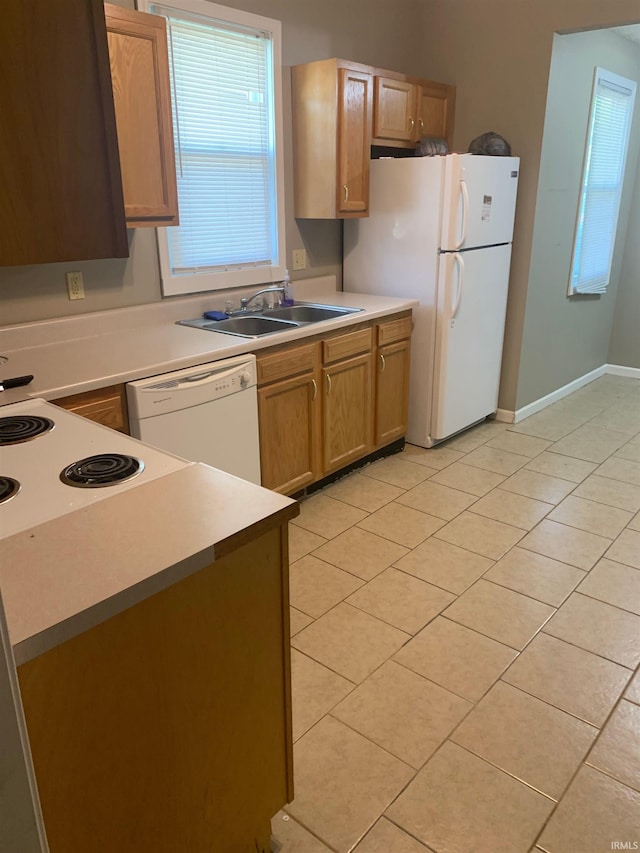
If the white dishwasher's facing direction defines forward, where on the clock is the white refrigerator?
The white refrigerator is roughly at 9 o'clock from the white dishwasher.

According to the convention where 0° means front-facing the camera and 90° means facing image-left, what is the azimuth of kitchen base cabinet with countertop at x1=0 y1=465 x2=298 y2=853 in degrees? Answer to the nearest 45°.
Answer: approximately 225°

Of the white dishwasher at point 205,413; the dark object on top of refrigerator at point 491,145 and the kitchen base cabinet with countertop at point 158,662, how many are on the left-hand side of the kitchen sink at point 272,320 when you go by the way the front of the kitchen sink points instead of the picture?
1

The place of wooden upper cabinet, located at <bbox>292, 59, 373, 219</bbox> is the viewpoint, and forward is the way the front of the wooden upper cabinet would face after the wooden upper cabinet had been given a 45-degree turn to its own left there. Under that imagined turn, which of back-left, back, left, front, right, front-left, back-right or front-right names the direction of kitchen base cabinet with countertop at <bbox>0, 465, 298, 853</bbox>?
right

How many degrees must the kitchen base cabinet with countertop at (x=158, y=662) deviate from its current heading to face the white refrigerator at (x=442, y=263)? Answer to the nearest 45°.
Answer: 0° — it already faces it

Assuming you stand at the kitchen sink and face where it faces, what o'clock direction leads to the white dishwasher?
The white dishwasher is roughly at 2 o'clock from the kitchen sink.

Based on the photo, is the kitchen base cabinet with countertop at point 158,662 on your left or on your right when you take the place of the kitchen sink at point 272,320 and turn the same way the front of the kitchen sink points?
on your right

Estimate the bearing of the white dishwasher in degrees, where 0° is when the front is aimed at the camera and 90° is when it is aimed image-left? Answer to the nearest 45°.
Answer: approximately 315°
